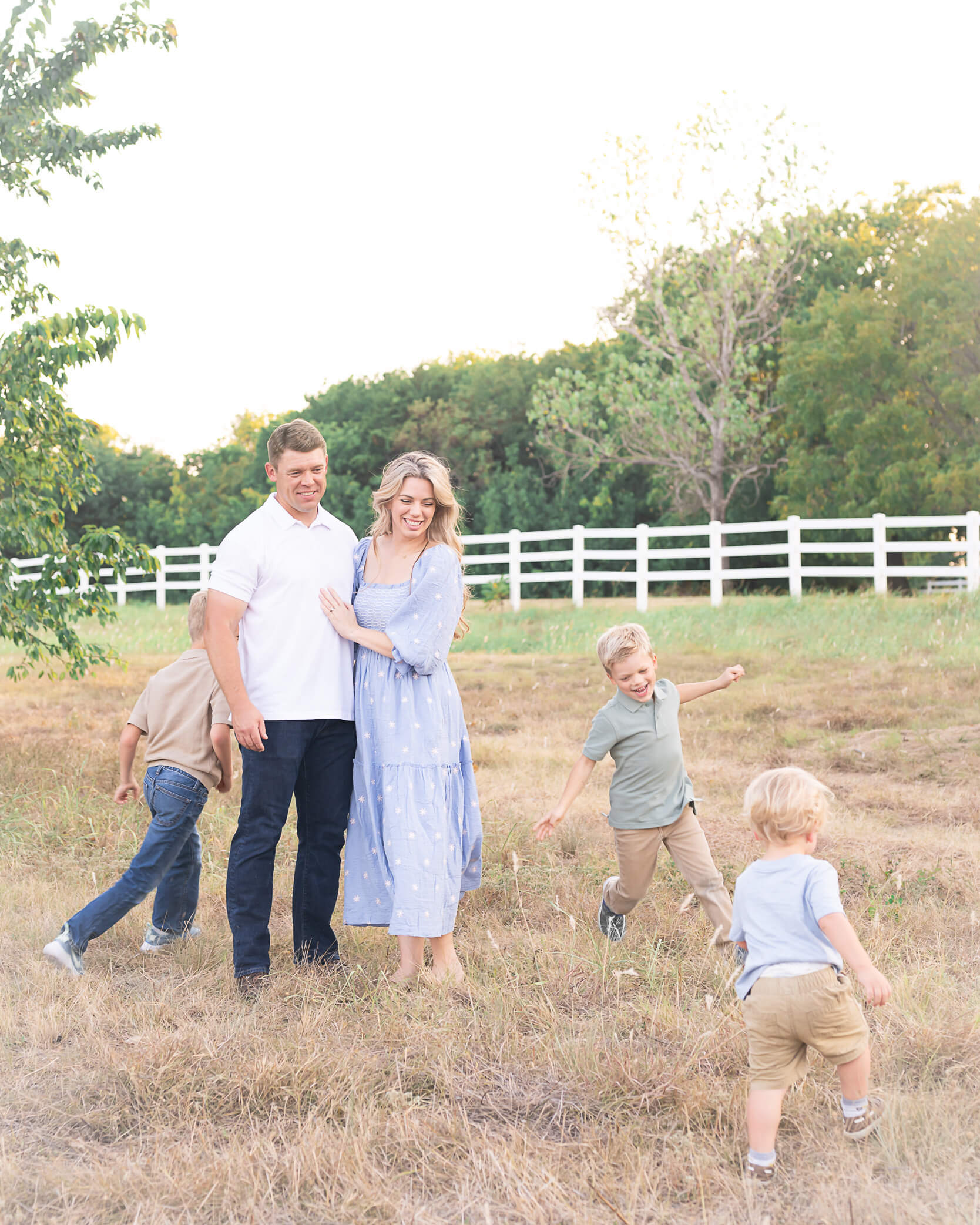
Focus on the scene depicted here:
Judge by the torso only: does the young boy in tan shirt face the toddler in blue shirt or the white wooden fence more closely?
the white wooden fence

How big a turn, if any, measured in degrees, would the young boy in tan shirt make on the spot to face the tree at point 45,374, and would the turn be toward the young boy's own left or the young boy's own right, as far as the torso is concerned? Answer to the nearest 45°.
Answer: approximately 45° to the young boy's own left

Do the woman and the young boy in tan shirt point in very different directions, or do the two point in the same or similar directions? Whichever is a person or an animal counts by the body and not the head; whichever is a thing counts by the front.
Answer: very different directions

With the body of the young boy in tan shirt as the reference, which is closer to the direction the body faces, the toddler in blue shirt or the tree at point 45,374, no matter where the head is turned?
the tree

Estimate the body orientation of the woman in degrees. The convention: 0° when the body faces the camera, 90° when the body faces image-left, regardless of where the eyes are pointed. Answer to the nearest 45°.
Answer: approximately 45°

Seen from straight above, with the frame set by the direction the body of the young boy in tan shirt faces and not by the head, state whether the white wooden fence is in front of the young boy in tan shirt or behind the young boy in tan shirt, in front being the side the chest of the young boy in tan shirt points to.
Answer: in front

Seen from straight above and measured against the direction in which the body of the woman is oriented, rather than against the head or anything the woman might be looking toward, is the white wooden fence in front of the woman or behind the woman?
behind

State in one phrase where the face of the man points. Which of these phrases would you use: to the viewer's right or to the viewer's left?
to the viewer's right
